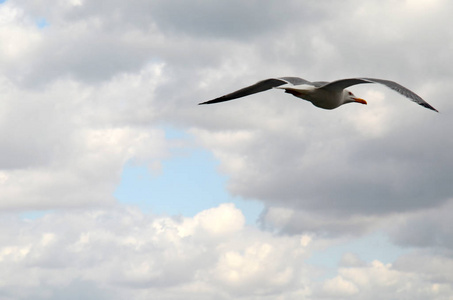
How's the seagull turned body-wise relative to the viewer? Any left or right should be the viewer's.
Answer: facing away from the viewer and to the right of the viewer
